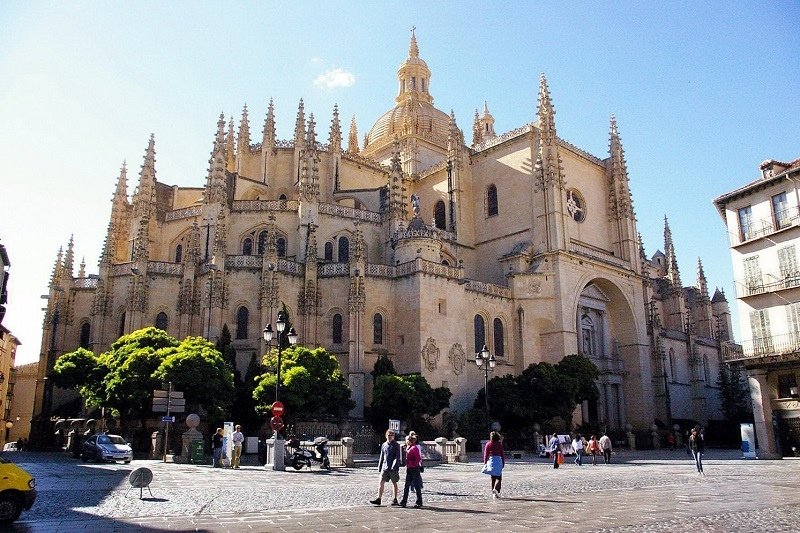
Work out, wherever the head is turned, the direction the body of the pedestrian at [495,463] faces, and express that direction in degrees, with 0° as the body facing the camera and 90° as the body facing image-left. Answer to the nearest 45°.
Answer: approximately 180°

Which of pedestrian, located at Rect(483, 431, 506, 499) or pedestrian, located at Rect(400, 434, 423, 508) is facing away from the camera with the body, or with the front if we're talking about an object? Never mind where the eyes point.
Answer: pedestrian, located at Rect(483, 431, 506, 499)

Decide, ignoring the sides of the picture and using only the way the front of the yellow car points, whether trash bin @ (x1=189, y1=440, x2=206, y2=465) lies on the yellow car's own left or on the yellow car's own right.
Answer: on the yellow car's own left

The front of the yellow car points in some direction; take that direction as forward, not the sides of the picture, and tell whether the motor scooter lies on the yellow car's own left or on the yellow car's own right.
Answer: on the yellow car's own left

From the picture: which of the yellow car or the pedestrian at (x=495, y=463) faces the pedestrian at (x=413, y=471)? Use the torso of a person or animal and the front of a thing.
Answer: the yellow car

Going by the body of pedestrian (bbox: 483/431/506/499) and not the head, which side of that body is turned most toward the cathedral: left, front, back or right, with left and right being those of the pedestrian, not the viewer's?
front

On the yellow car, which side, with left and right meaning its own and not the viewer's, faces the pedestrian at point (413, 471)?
front

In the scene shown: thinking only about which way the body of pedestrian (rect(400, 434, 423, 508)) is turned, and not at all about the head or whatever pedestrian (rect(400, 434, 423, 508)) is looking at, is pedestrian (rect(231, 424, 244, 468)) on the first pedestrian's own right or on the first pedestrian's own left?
on the first pedestrian's own right

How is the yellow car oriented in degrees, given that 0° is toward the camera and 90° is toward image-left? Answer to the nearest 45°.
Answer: approximately 270°
